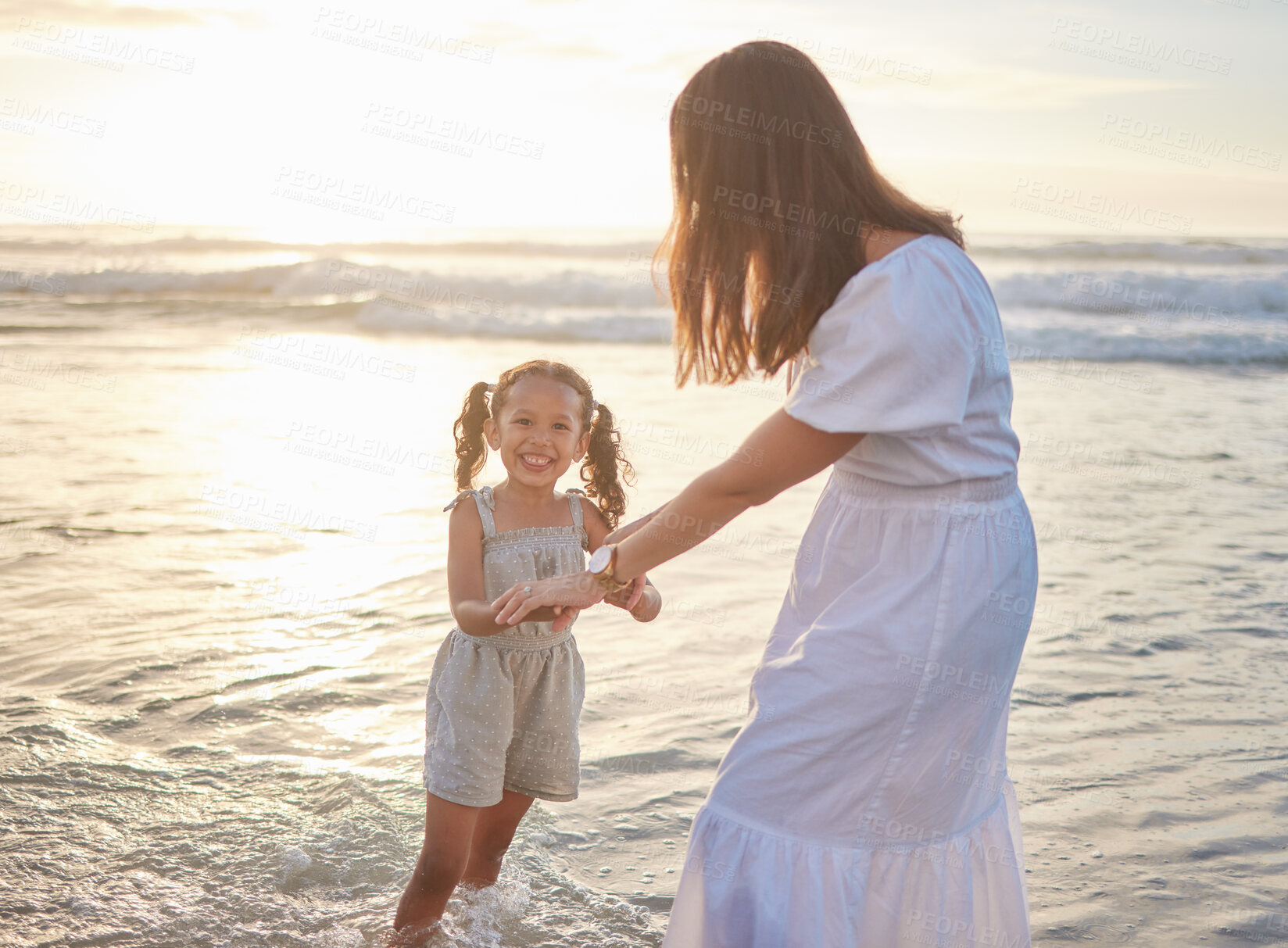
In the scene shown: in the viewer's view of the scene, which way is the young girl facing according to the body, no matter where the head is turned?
toward the camera

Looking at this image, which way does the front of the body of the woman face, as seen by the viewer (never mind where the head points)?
to the viewer's left

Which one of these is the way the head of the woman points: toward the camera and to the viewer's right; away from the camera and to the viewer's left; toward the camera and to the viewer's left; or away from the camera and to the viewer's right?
away from the camera and to the viewer's left

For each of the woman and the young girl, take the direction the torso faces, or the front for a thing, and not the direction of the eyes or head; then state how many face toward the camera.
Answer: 1

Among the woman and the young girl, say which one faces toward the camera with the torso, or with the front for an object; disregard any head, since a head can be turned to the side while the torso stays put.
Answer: the young girl

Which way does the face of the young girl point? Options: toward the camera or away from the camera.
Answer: toward the camera

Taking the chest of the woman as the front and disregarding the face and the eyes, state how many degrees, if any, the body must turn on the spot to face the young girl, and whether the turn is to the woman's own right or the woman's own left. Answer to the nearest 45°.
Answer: approximately 45° to the woman's own right

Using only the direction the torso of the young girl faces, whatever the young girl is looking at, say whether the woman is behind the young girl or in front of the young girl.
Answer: in front
